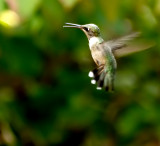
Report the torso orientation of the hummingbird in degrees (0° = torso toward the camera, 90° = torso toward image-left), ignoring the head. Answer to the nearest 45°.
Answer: approximately 90°
